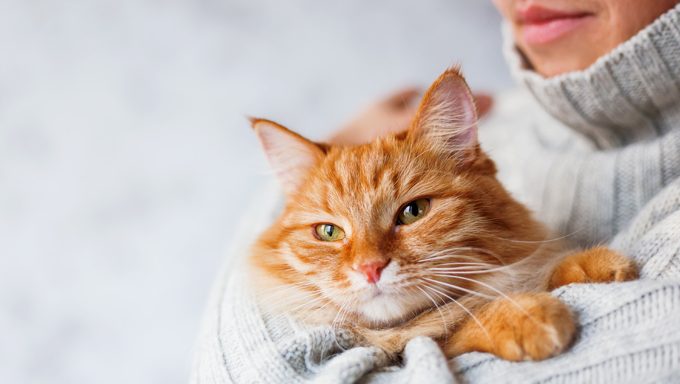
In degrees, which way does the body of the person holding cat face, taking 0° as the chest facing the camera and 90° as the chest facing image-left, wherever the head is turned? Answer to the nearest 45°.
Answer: approximately 45°
